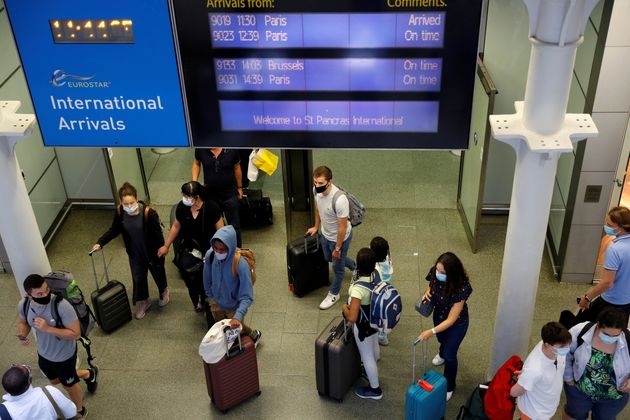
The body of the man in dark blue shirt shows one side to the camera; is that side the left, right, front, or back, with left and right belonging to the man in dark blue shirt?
front

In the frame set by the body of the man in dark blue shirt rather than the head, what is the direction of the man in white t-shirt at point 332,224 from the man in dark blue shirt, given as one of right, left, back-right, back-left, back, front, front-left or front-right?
front-left

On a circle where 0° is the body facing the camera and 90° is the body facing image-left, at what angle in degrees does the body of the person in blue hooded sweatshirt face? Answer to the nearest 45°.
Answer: approximately 45°

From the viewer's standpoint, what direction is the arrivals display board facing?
toward the camera

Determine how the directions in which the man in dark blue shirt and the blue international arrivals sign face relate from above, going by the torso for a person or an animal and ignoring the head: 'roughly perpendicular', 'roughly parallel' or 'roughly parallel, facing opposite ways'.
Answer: roughly parallel

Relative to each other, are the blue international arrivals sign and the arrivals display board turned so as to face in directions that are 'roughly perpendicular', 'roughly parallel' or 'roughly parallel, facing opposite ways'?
roughly parallel

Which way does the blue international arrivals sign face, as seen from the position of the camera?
facing the viewer

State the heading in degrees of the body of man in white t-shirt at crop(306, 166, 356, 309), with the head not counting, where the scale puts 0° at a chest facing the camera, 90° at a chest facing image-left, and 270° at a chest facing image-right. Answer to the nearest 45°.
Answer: approximately 45°

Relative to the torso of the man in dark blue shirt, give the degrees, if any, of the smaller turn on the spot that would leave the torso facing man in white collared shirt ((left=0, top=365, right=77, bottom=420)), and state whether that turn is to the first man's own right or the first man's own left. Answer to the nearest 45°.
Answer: approximately 45° to the first man's own right

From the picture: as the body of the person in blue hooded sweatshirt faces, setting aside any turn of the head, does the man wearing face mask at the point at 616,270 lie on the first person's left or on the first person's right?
on the first person's left

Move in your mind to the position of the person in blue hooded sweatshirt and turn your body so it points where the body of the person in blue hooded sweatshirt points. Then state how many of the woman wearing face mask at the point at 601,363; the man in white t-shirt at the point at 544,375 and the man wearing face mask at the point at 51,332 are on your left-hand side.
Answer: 2

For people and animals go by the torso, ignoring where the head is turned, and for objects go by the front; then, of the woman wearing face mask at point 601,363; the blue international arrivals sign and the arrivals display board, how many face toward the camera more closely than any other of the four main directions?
3

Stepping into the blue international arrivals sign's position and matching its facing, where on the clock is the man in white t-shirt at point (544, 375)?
The man in white t-shirt is roughly at 10 o'clock from the blue international arrivals sign.
